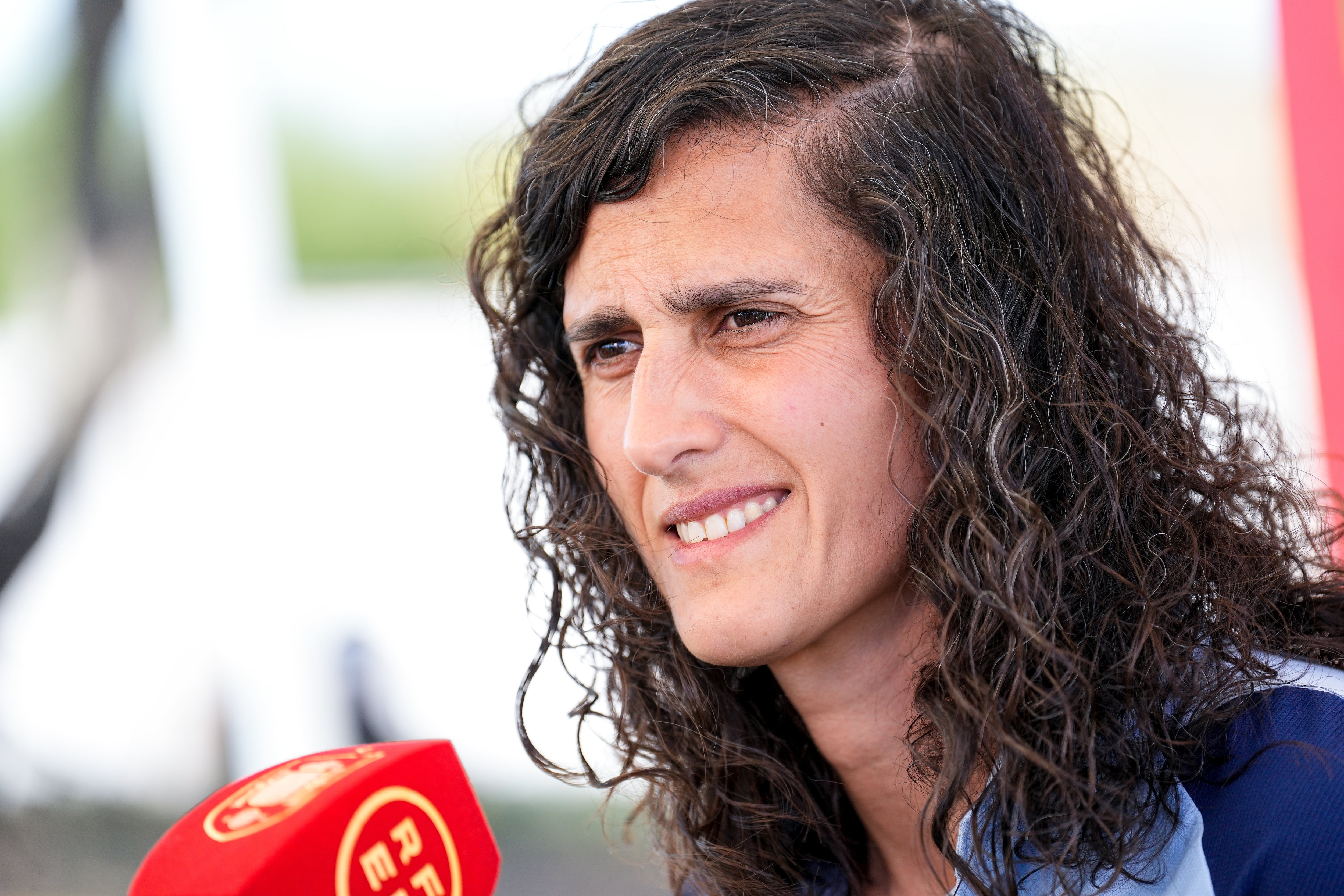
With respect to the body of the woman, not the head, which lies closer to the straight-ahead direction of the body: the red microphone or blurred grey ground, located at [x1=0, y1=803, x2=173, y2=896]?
the red microphone

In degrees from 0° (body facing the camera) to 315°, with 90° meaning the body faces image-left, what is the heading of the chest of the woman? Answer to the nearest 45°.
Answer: approximately 45°

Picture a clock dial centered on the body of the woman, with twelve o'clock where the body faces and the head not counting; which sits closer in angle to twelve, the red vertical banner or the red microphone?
the red microphone

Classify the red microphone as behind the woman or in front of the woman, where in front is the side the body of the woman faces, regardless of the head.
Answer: in front

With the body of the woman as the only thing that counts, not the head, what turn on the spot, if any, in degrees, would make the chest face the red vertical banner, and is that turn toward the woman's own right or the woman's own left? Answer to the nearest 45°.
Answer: approximately 180°

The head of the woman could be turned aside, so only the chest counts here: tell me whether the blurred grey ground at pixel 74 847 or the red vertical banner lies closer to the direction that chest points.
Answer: the blurred grey ground
